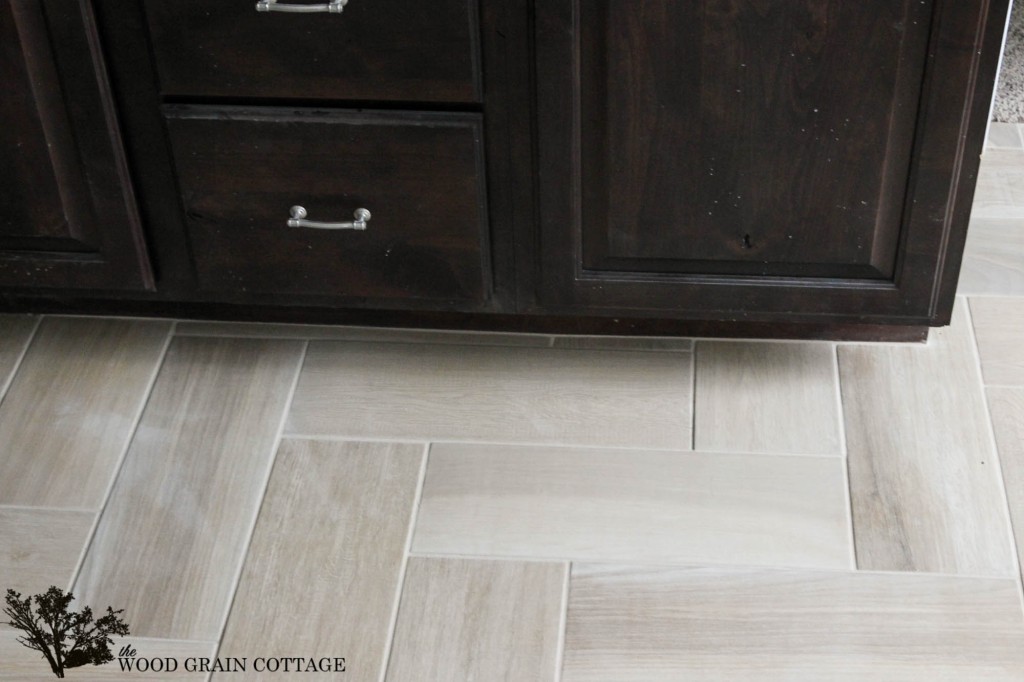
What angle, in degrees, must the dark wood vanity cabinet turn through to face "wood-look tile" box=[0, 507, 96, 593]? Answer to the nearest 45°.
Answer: approximately 90° to its right

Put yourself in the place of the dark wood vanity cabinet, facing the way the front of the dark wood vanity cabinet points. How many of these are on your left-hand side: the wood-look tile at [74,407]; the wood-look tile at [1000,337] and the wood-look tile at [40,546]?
1

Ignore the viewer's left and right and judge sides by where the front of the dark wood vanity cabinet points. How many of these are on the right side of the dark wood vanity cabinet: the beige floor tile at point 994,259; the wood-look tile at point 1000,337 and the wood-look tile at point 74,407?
1

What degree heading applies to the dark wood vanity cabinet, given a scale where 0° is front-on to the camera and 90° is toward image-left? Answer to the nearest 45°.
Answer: approximately 0°

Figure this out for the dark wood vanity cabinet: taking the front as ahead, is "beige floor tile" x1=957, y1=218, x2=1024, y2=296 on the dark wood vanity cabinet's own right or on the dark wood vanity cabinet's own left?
on the dark wood vanity cabinet's own left

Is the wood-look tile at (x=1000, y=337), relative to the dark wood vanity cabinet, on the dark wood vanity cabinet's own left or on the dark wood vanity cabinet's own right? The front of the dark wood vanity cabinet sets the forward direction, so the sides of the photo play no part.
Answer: on the dark wood vanity cabinet's own left

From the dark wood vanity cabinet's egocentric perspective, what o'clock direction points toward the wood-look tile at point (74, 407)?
The wood-look tile is roughly at 3 o'clock from the dark wood vanity cabinet.
